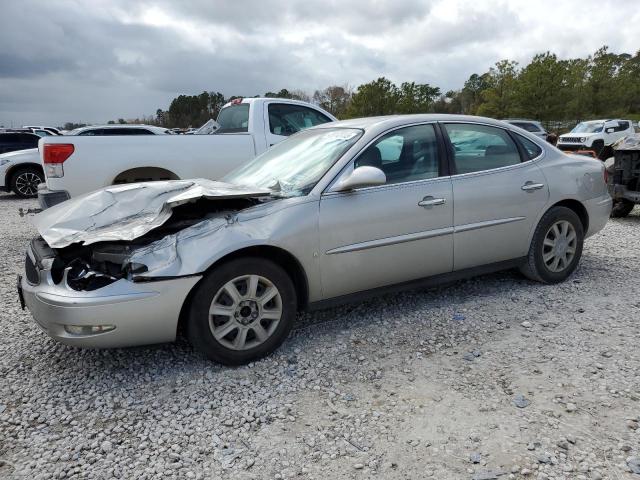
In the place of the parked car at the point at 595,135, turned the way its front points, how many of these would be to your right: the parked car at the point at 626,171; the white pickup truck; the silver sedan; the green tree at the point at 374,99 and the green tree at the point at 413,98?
2

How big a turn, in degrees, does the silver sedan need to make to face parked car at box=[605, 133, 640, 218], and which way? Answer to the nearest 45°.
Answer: approximately 180°

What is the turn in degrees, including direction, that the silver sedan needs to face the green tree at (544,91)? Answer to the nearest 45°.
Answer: approximately 180°

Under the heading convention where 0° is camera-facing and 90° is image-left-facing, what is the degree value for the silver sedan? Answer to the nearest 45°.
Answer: approximately 45°

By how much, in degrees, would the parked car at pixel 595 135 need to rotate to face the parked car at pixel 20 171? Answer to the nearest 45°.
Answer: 0° — it already faces it

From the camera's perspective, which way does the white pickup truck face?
to the viewer's right
